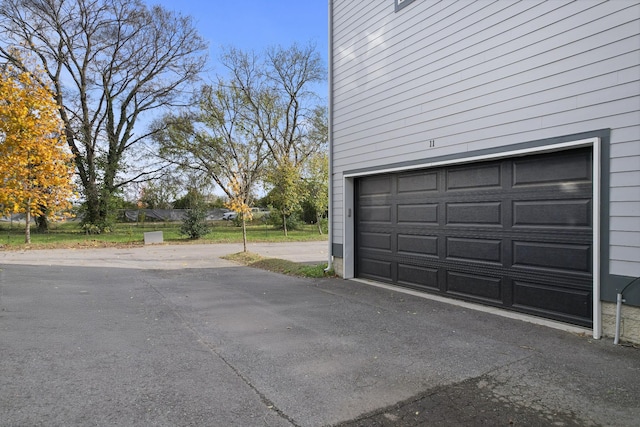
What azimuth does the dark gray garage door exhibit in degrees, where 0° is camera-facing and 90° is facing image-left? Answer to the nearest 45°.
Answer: approximately 45°

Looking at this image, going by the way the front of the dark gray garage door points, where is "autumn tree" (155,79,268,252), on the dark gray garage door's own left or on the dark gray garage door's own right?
on the dark gray garage door's own right

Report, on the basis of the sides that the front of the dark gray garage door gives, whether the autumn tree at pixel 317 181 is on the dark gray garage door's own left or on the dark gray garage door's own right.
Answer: on the dark gray garage door's own right

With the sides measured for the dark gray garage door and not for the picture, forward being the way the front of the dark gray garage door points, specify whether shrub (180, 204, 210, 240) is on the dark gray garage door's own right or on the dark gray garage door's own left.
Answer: on the dark gray garage door's own right

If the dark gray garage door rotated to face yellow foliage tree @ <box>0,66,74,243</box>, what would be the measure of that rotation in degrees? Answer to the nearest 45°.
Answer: approximately 45° to its right

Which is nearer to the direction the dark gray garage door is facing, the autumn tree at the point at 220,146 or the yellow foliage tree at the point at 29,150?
the yellow foliage tree
